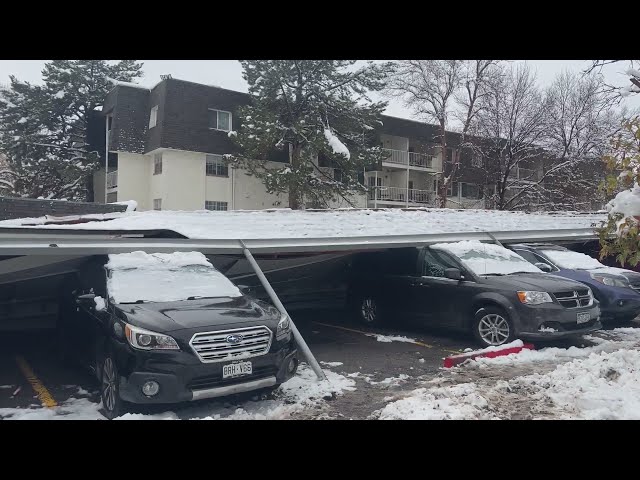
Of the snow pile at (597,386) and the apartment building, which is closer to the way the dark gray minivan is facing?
the snow pile

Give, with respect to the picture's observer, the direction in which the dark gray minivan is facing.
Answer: facing the viewer and to the right of the viewer

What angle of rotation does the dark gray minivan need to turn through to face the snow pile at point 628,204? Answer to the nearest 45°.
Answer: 0° — it already faces it

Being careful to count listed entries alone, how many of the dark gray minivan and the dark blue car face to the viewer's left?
0

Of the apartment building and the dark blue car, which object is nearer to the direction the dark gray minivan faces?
the dark blue car

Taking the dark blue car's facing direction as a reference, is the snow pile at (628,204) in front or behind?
in front

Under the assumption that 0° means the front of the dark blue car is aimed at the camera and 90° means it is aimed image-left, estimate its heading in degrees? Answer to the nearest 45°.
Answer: approximately 315°

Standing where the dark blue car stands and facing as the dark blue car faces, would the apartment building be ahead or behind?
behind

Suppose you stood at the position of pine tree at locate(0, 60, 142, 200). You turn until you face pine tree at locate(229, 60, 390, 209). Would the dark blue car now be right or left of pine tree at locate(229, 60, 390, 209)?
right

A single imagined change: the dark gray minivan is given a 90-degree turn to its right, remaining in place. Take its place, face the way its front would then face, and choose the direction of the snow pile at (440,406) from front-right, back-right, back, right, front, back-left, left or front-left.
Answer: front-left
